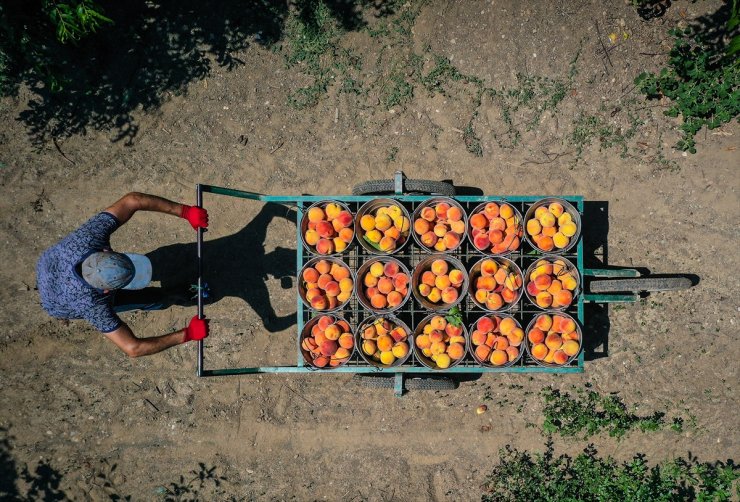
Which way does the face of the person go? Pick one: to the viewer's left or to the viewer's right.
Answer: to the viewer's right

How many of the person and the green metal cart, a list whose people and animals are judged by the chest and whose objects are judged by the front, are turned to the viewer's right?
2

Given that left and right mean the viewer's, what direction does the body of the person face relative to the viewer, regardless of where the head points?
facing to the right of the viewer

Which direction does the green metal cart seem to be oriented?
to the viewer's right

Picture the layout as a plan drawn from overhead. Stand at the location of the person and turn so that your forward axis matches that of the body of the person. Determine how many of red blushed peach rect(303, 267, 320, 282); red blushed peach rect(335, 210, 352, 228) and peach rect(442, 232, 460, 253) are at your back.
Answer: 0

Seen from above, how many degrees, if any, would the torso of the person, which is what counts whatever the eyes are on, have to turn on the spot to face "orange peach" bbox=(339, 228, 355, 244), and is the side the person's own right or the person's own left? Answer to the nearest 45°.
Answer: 0° — they already face it

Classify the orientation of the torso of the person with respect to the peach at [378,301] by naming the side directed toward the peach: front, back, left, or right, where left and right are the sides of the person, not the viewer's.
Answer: front

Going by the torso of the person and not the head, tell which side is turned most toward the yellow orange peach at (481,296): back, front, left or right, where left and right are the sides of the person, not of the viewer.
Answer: front

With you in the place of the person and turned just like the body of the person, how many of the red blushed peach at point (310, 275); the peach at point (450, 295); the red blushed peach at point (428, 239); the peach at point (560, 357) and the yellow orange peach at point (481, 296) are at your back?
0
